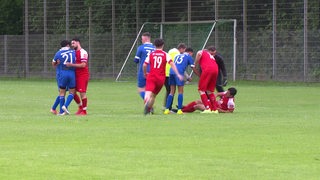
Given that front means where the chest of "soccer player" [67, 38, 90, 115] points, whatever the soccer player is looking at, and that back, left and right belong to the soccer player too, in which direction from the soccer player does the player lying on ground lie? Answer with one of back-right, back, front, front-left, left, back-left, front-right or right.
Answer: back-left

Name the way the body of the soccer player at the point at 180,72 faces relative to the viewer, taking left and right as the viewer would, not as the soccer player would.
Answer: facing away from the viewer and to the right of the viewer

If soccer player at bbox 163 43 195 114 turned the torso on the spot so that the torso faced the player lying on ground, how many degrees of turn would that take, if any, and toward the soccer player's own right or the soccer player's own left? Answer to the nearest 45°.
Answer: approximately 45° to the soccer player's own right

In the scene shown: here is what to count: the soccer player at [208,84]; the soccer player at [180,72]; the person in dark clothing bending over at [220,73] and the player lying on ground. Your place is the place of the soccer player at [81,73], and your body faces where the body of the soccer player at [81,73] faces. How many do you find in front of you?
0

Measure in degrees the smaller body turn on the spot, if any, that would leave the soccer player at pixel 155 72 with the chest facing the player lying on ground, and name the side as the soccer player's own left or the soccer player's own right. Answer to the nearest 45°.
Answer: approximately 45° to the soccer player's own right

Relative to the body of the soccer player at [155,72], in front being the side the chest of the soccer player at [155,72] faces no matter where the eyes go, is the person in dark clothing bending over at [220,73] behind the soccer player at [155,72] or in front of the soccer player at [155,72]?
in front

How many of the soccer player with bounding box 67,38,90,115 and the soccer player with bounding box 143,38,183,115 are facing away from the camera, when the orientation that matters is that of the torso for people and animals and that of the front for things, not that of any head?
1

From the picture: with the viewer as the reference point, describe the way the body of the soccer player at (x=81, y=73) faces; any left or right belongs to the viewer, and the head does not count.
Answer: facing the viewer and to the left of the viewer

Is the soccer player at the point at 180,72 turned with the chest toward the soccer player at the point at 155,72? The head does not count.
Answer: no

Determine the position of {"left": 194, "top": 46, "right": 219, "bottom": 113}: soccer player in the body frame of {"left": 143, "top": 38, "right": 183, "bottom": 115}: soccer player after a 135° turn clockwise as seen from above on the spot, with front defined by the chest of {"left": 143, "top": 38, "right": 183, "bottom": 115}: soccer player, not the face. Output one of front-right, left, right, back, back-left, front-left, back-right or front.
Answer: left

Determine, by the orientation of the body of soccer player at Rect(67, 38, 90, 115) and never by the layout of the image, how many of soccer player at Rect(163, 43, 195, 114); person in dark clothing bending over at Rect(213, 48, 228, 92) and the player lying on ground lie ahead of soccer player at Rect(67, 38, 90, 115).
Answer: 0

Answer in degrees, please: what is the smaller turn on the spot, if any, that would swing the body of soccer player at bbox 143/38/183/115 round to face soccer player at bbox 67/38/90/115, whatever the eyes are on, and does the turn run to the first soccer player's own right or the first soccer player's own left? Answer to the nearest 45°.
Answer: approximately 45° to the first soccer player's own left

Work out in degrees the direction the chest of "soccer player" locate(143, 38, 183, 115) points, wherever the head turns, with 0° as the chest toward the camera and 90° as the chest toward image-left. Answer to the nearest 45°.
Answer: approximately 180°

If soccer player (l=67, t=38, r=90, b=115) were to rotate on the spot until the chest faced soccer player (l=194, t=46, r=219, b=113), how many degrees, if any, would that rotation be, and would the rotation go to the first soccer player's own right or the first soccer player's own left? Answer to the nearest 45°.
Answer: approximately 135° to the first soccer player's own left

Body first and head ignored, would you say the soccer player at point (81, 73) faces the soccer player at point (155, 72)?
no

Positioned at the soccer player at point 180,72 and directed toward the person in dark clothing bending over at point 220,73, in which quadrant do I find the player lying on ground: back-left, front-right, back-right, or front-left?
front-right

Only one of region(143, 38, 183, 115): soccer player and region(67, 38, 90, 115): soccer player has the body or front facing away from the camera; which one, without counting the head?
region(143, 38, 183, 115): soccer player
